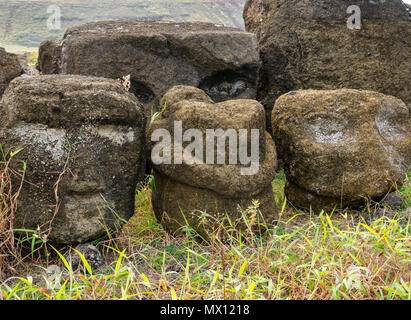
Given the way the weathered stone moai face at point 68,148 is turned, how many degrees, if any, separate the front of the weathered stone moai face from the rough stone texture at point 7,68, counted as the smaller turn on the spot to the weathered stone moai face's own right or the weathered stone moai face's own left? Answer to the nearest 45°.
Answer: approximately 180°

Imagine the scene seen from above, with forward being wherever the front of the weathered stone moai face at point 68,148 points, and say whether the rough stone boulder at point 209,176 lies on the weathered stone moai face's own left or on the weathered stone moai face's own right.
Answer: on the weathered stone moai face's own left

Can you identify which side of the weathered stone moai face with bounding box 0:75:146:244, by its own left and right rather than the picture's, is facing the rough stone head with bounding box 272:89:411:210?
left

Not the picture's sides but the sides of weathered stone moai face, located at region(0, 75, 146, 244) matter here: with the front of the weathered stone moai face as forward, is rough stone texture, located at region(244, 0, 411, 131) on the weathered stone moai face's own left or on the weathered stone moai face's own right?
on the weathered stone moai face's own left

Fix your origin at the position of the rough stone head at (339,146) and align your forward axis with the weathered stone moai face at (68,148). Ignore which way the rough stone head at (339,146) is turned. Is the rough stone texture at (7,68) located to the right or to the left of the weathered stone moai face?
right

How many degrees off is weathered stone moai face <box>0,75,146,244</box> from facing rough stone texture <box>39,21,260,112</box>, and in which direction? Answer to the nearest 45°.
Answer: approximately 135° to its left

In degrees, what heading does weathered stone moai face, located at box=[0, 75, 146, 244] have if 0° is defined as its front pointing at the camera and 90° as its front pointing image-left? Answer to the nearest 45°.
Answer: approximately 0°

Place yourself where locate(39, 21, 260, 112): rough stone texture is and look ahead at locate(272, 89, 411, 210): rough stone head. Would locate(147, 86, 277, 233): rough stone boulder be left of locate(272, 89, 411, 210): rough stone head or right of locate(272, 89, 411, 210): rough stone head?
right

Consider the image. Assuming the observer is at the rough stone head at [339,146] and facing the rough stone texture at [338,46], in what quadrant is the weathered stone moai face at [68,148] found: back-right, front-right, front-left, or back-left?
back-left

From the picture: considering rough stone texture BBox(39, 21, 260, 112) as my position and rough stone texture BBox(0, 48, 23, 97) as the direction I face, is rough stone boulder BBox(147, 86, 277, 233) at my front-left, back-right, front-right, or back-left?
back-left

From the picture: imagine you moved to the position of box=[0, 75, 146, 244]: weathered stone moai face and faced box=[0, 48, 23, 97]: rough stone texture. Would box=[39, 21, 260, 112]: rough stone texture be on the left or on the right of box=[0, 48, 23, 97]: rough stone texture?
right
